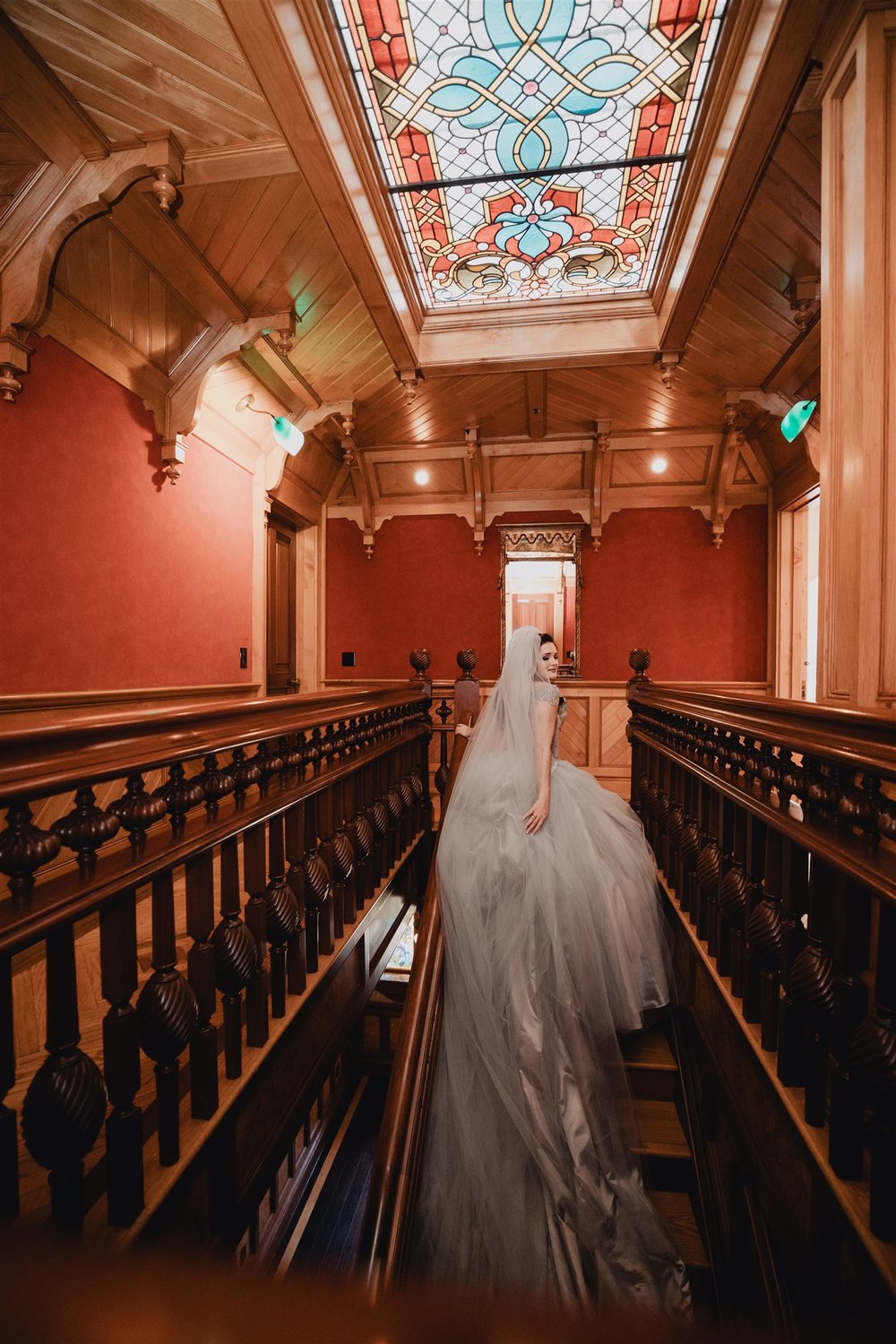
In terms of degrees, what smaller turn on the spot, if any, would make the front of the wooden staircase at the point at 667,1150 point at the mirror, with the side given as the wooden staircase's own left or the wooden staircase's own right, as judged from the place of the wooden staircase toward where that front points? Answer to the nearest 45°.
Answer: approximately 180°

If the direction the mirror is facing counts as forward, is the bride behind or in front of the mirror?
in front

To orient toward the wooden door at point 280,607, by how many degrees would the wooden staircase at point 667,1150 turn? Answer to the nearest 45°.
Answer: approximately 135° to its right

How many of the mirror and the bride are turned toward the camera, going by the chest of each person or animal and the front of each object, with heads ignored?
1

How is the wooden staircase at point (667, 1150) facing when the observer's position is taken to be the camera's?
facing the viewer

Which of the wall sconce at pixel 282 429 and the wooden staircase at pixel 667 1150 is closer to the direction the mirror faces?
the wooden staircase

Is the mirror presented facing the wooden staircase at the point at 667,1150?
yes

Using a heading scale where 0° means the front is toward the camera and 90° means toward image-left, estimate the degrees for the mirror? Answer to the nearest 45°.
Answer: approximately 0°

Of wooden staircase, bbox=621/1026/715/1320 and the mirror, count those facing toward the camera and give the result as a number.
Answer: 2

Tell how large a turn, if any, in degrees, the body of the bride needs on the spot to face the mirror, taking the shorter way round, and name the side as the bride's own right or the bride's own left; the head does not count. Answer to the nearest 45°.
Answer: approximately 45° to the bride's own left

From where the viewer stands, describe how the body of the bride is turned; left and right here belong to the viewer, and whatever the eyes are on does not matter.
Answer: facing away from the viewer and to the right of the viewer
